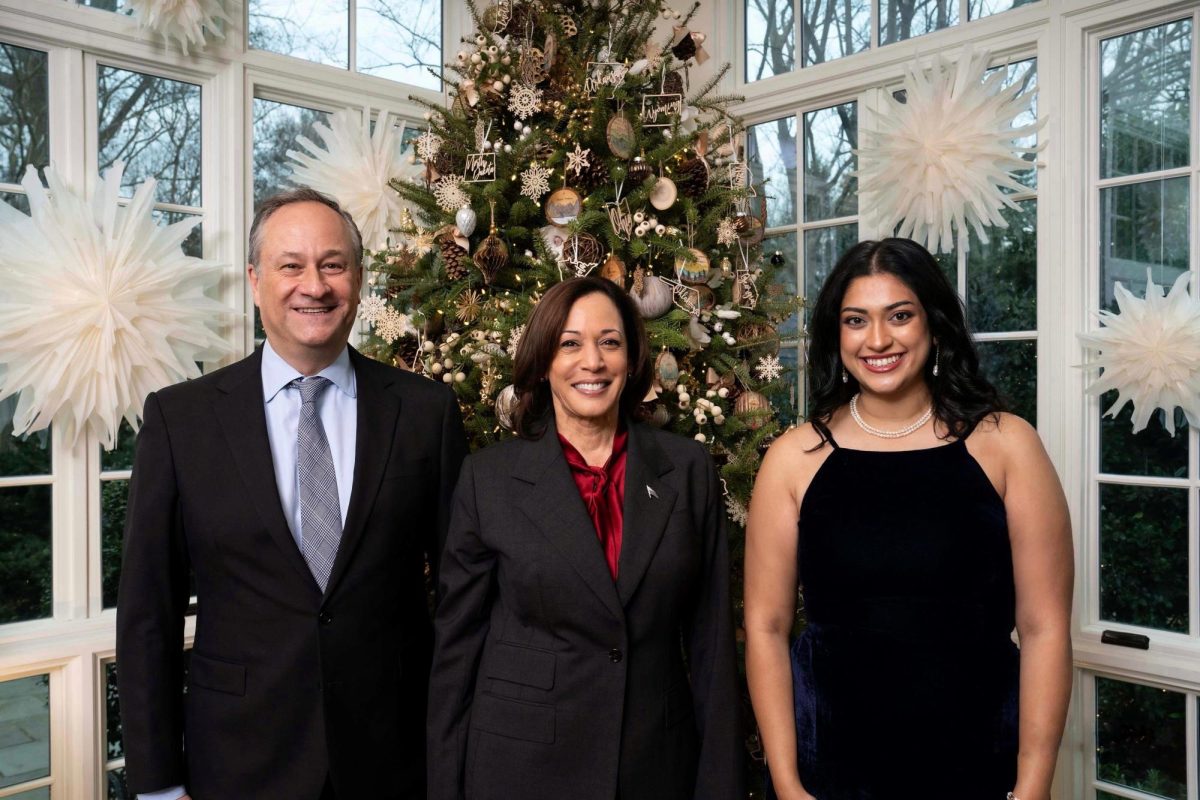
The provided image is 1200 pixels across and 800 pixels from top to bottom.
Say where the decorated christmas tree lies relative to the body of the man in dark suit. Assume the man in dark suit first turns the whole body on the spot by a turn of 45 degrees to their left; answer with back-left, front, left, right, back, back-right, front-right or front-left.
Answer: left

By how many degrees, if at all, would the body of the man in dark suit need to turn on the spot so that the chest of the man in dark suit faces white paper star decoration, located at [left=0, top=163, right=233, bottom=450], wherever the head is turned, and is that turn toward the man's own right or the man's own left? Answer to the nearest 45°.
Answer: approximately 135° to the man's own right

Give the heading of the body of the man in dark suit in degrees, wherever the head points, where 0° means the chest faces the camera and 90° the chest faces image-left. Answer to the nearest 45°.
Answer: approximately 0°

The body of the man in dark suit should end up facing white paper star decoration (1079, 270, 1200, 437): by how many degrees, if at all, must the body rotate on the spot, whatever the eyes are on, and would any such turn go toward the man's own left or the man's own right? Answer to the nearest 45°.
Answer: approximately 90° to the man's own left

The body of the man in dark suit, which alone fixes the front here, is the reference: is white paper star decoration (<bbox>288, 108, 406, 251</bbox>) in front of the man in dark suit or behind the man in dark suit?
behind

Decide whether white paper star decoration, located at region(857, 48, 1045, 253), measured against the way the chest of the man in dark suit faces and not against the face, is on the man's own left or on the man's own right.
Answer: on the man's own left

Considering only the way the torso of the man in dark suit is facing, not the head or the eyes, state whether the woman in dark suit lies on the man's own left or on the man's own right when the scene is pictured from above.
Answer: on the man's own left
